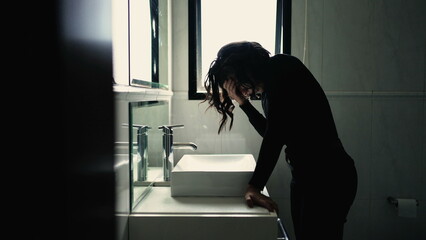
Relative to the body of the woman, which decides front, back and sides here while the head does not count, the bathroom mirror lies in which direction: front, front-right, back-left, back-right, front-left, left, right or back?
front

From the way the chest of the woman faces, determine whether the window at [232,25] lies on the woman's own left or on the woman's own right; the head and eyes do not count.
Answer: on the woman's own right

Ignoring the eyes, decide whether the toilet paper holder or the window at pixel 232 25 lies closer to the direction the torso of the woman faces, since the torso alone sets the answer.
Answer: the window

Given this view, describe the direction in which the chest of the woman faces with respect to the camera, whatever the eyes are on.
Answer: to the viewer's left

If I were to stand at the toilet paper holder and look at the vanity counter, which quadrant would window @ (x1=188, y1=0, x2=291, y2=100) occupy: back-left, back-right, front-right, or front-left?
front-right
